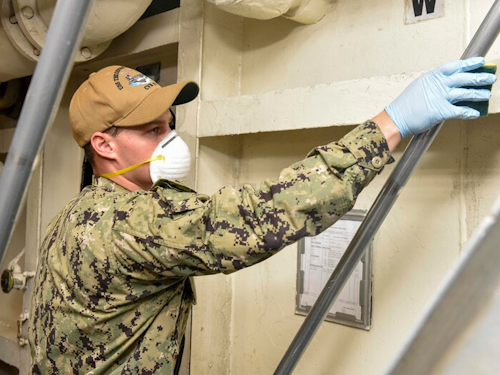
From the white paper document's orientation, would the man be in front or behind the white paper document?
in front

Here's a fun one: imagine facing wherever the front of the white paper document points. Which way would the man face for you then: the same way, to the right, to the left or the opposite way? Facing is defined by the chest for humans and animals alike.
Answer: to the left

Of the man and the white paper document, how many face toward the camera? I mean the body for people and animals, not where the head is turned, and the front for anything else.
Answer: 1

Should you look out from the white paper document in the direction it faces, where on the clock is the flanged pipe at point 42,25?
The flanged pipe is roughly at 3 o'clock from the white paper document.

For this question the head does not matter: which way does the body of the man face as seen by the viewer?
to the viewer's right

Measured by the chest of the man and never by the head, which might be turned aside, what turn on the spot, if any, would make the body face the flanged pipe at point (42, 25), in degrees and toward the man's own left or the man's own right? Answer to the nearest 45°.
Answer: approximately 135° to the man's own left

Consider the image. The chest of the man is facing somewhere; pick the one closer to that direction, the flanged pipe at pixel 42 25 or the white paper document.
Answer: the white paper document

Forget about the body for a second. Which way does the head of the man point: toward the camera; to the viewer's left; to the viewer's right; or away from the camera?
to the viewer's right
